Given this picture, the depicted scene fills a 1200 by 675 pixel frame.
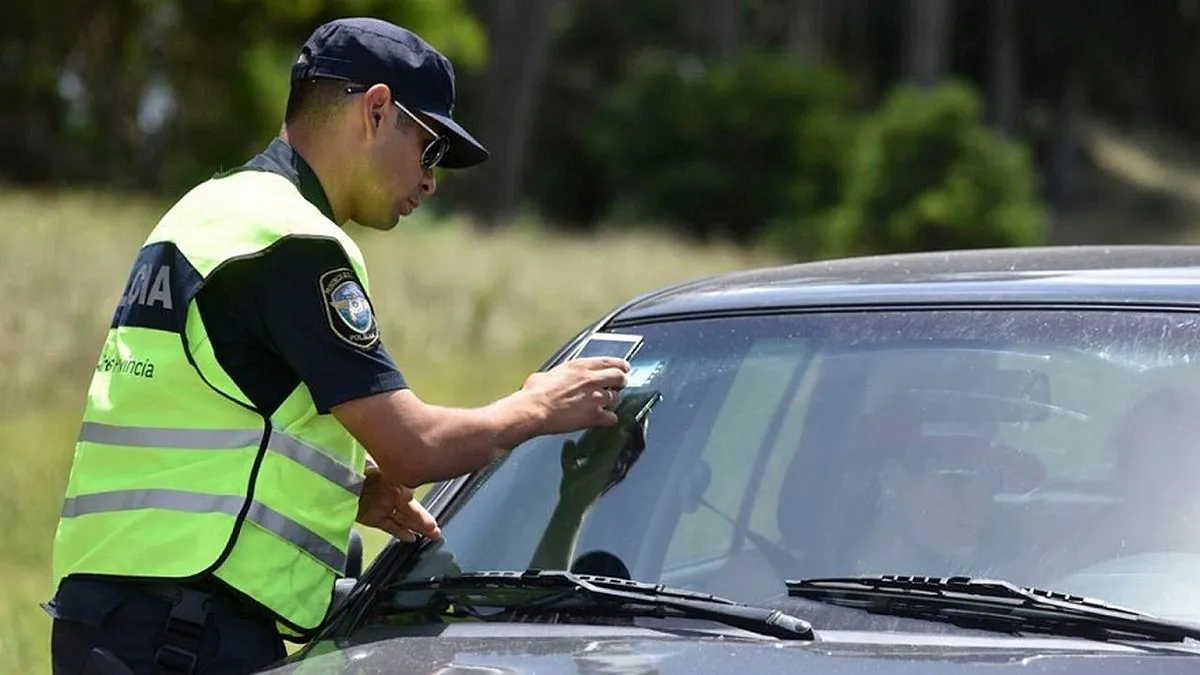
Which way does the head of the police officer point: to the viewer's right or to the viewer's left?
to the viewer's right

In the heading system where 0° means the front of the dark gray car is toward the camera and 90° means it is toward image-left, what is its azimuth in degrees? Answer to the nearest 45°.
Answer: approximately 0°

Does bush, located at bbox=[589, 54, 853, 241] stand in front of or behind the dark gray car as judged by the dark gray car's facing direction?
behind

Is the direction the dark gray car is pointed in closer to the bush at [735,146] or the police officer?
the police officer

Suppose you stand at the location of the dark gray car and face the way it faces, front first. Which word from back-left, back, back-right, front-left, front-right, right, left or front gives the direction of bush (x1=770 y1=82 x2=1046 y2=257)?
back
